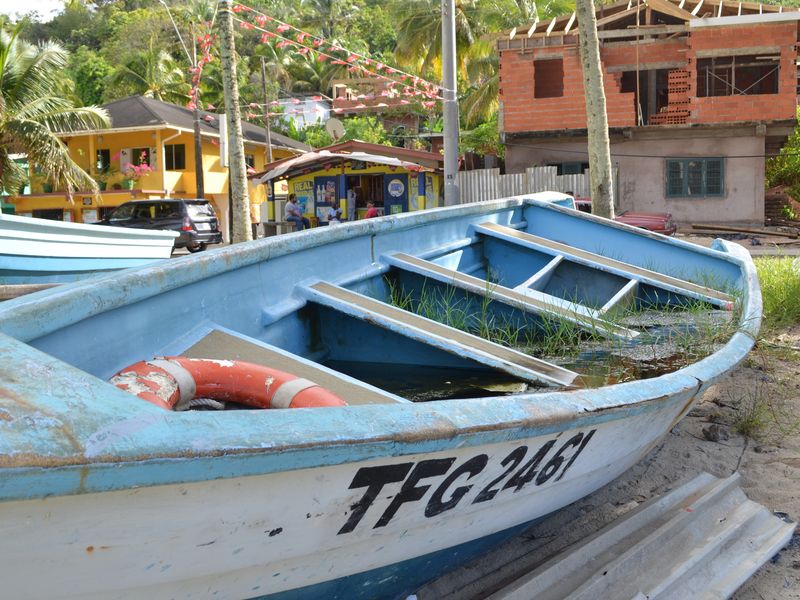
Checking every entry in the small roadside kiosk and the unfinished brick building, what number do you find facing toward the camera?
2

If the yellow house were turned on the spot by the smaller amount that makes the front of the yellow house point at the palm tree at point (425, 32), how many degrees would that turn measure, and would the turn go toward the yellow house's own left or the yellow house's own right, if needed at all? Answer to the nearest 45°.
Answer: approximately 135° to the yellow house's own left

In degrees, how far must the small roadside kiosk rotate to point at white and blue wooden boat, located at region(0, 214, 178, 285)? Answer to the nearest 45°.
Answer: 0° — it already faces it

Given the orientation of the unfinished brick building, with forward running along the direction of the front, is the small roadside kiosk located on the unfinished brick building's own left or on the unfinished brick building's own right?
on the unfinished brick building's own right

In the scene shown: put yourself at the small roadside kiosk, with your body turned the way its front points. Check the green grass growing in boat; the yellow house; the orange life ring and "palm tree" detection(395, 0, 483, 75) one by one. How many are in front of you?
2

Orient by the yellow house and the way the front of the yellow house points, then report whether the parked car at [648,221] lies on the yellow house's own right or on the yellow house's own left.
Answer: on the yellow house's own left

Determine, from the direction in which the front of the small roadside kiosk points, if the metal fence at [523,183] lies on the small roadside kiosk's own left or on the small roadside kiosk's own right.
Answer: on the small roadside kiosk's own left

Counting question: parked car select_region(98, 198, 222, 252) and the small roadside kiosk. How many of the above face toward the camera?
1
